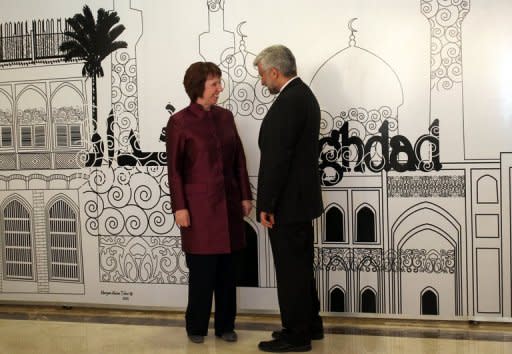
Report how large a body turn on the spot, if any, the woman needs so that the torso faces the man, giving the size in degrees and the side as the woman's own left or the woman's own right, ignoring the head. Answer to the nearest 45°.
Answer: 0° — they already face them

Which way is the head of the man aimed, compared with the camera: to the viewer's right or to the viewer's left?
to the viewer's left

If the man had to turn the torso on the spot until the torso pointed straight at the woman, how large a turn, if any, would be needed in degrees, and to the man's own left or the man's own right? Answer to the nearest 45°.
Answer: approximately 45° to the man's own right

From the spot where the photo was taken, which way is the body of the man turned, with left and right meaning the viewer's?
facing to the left of the viewer

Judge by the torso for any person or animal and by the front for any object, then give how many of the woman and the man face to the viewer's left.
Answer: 1

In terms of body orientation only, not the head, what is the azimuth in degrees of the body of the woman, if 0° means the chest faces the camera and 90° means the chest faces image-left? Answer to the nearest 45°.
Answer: approximately 315°
